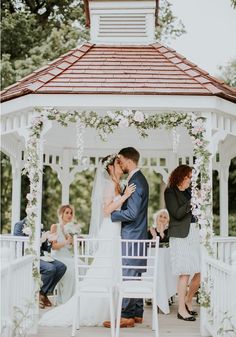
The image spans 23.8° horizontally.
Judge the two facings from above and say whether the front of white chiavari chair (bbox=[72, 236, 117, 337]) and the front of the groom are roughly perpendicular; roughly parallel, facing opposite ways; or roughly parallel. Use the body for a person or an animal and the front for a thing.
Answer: roughly perpendicular

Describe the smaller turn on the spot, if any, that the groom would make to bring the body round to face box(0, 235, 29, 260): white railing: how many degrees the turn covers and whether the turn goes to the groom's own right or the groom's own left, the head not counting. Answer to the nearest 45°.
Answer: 0° — they already face it

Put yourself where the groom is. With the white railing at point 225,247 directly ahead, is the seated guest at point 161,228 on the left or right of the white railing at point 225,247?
left

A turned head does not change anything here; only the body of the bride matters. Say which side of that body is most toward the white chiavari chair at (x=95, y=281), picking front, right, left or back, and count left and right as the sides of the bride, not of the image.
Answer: right

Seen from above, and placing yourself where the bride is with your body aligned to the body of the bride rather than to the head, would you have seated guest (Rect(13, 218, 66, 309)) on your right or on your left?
on your left

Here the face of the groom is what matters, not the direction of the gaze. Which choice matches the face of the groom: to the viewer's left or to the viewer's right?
to the viewer's left

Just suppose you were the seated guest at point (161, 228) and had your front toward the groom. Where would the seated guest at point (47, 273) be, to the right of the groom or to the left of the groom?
right

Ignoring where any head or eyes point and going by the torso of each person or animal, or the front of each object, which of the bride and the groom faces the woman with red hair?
the bride

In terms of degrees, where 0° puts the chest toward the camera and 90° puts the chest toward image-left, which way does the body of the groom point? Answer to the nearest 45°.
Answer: approximately 90°

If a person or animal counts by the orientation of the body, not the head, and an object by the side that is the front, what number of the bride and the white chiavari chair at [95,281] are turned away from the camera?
1

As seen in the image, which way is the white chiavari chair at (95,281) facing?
away from the camera

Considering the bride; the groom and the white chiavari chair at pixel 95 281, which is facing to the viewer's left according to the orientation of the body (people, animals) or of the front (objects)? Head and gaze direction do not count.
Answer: the groom

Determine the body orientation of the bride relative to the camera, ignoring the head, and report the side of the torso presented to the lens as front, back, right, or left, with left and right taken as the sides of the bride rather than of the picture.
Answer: right

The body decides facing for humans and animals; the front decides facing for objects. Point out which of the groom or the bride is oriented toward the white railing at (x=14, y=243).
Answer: the groom
